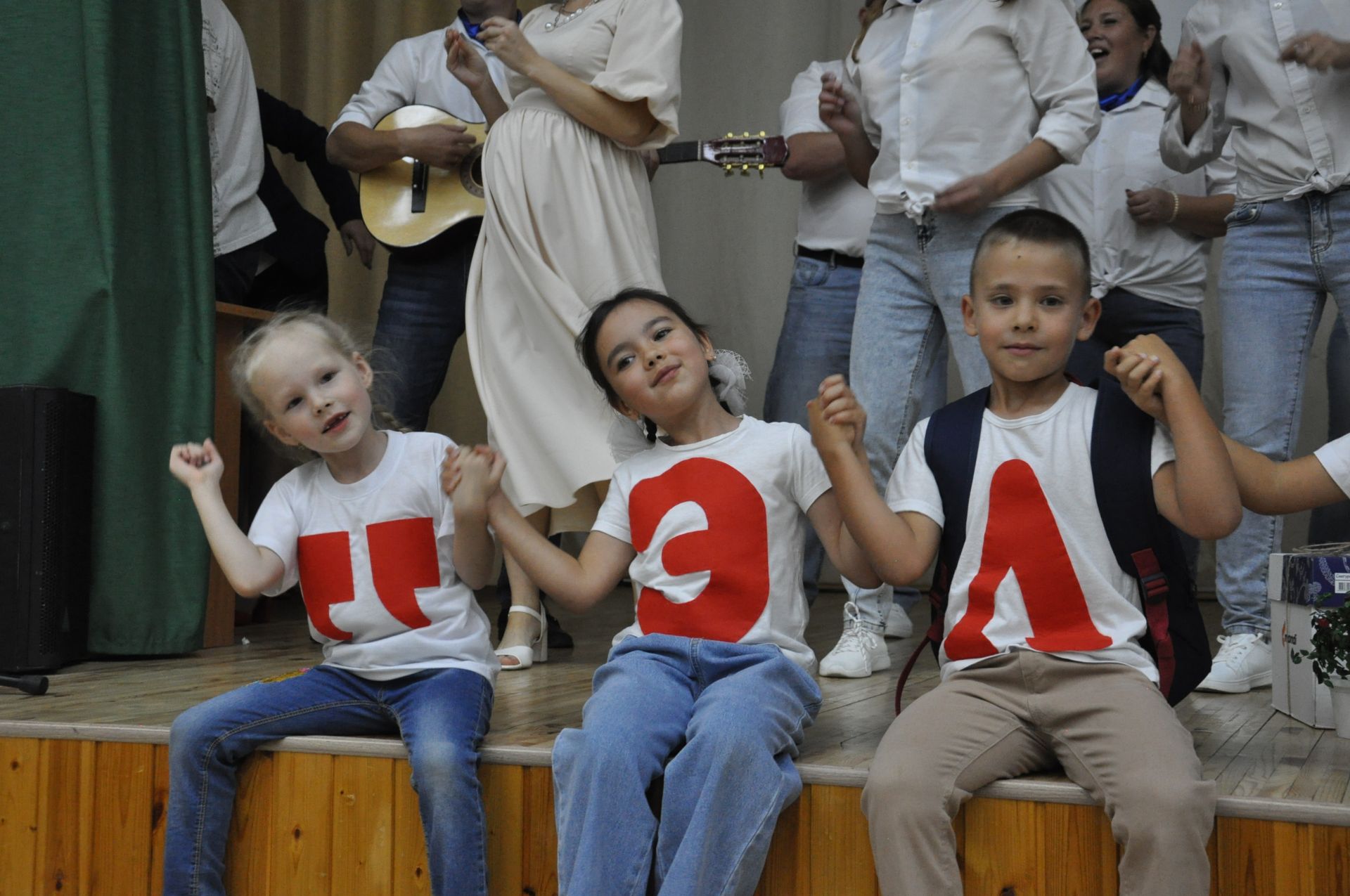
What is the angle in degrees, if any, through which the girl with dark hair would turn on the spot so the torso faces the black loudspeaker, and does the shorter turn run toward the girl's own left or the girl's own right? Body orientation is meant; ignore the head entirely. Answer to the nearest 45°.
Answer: approximately 135° to the girl's own right

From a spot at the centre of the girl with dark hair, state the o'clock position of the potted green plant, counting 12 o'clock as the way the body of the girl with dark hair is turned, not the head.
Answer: The potted green plant is roughly at 9 o'clock from the girl with dark hair.

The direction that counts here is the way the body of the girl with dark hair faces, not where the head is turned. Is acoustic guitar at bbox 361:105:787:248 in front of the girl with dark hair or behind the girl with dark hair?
behind

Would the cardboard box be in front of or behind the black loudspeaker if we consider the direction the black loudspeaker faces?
in front

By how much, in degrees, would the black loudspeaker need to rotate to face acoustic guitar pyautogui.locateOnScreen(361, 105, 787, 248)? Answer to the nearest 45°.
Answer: approximately 45° to its left

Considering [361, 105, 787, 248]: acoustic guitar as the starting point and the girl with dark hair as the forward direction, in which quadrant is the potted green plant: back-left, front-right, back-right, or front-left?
front-left

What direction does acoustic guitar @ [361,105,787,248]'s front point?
toward the camera

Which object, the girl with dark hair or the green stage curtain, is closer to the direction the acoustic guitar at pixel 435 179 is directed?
the girl with dark hair

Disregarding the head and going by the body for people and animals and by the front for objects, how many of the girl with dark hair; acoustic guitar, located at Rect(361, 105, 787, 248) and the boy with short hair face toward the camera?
3

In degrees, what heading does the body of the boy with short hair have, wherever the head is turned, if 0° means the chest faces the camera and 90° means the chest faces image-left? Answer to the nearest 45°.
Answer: approximately 0°

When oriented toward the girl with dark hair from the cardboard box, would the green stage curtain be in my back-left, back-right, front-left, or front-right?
front-right

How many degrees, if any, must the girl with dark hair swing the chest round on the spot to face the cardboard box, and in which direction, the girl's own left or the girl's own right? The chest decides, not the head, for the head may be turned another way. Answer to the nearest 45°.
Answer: approximately 90° to the girl's own left
